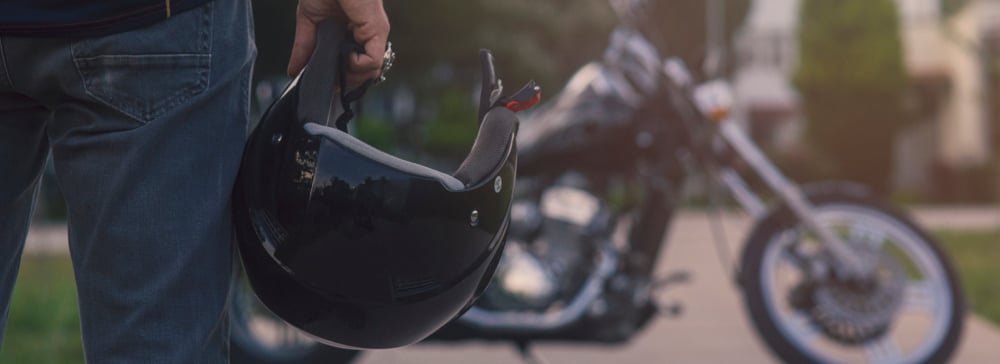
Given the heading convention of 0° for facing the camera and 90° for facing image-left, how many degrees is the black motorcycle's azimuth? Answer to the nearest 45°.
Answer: approximately 270°

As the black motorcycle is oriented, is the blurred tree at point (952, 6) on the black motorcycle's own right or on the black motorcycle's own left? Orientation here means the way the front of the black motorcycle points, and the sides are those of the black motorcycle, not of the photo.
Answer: on the black motorcycle's own left

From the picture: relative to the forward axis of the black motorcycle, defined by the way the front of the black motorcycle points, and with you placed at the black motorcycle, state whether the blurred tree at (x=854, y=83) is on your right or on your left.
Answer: on your left
